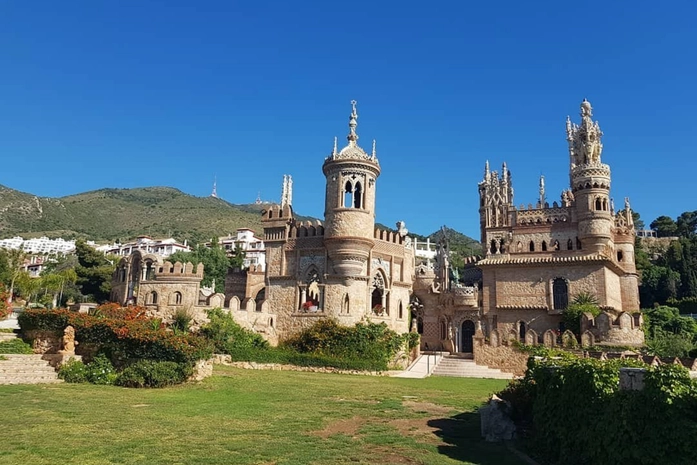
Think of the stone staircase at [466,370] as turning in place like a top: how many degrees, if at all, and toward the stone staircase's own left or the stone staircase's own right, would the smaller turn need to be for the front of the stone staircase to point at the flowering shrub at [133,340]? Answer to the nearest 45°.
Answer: approximately 45° to the stone staircase's own right

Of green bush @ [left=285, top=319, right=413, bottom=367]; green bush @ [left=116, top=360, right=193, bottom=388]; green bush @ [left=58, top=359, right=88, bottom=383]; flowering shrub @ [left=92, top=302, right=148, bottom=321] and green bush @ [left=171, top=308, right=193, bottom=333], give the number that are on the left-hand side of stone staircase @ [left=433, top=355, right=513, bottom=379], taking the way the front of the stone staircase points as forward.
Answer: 0

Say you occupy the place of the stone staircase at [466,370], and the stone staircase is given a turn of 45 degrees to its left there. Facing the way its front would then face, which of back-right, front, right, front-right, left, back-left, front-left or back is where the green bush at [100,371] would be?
right

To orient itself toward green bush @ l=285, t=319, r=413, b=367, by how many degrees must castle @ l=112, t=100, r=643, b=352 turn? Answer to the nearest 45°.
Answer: approximately 45° to its right

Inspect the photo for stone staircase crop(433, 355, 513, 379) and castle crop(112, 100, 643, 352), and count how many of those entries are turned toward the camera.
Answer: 2

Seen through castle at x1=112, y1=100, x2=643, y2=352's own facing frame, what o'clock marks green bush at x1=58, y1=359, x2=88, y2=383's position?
The green bush is roughly at 1 o'clock from the castle.

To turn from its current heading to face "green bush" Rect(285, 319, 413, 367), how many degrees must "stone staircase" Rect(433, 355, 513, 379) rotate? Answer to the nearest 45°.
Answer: approximately 90° to its right

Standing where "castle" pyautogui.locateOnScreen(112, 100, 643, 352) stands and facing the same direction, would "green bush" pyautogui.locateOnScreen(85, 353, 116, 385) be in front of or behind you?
in front

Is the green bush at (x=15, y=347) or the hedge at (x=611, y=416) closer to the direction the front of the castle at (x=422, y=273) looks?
the hedge

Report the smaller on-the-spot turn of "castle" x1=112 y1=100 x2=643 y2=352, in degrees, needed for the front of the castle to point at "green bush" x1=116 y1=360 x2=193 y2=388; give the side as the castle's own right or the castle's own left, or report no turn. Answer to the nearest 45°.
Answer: approximately 45° to the castle's own right

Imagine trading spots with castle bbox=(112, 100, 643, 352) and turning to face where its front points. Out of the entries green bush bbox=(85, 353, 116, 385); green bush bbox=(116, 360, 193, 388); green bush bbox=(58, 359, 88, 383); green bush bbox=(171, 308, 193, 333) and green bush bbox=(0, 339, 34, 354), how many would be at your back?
0

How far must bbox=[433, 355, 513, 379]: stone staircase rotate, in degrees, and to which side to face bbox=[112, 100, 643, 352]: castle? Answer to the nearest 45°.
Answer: approximately 135° to its right

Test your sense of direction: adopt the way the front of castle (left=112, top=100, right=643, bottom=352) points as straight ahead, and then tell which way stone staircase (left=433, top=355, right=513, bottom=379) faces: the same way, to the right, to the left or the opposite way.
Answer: the same way

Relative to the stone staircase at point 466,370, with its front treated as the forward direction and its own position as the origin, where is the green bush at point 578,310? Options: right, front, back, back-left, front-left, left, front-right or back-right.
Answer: back-left

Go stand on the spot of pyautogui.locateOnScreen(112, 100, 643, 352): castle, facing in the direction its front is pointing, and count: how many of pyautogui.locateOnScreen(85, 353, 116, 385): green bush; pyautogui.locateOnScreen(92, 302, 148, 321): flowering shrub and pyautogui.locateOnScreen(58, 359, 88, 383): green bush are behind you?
0

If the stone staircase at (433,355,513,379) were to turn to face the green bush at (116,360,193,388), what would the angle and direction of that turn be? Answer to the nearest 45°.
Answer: approximately 45° to its right

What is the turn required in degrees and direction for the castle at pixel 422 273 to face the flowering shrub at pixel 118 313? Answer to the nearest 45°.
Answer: approximately 45° to its right

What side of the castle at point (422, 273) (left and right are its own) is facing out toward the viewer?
front

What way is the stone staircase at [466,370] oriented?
toward the camera

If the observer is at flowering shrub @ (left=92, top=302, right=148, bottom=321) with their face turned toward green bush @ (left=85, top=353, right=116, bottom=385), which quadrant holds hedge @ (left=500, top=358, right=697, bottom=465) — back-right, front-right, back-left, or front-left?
front-left
